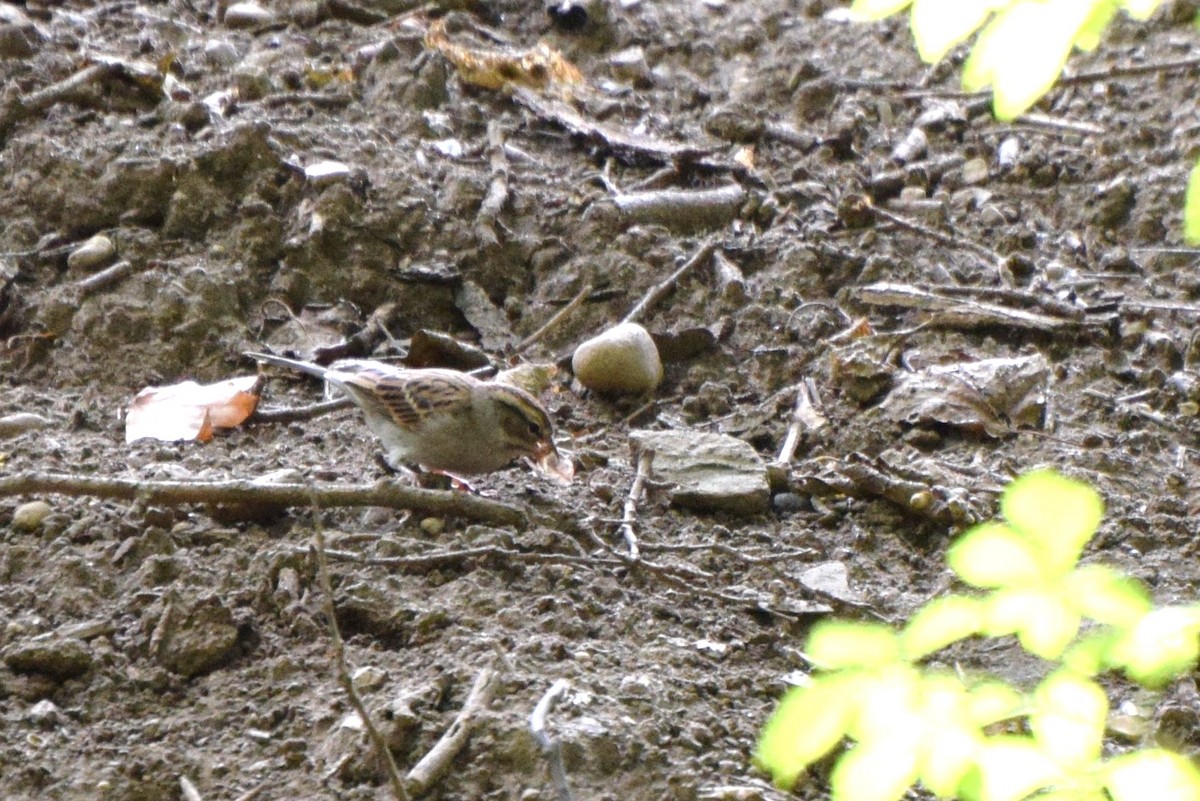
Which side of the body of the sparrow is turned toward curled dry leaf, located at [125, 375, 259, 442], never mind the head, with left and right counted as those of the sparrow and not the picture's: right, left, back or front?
back

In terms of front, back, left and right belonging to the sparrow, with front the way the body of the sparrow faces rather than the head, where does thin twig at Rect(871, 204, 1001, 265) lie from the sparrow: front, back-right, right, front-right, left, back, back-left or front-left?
front-left

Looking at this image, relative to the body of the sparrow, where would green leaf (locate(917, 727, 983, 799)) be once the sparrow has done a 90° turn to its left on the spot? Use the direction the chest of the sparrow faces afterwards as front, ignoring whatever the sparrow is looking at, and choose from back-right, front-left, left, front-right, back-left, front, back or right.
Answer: back

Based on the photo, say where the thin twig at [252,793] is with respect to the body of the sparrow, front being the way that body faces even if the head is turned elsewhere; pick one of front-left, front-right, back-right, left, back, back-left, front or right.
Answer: right

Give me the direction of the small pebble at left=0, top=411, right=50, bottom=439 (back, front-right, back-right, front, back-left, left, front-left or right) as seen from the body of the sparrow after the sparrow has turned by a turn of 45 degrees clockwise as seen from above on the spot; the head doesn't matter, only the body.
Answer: back-right

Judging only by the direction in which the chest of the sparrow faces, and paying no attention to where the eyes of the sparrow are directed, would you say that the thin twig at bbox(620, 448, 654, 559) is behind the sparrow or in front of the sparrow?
in front

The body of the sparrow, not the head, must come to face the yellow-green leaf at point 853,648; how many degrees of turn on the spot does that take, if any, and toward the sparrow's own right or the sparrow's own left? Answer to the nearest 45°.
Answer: approximately 90° to the sparrow's own right

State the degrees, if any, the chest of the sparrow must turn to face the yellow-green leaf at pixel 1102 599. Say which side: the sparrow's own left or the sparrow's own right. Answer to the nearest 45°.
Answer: approximately 90° to the sparrow's own right

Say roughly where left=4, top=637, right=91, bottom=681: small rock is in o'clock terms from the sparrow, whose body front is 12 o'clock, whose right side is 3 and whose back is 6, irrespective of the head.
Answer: The small rock is roughly at 4 o'clock from the sparrow.

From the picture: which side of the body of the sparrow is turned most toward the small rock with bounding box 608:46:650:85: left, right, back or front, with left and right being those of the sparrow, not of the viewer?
left

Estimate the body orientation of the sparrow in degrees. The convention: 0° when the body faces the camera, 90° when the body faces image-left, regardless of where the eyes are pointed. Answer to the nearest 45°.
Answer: approximately 270°

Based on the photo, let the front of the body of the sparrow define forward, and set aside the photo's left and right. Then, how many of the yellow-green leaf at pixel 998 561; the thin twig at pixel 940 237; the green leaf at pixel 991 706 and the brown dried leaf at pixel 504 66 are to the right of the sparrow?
2

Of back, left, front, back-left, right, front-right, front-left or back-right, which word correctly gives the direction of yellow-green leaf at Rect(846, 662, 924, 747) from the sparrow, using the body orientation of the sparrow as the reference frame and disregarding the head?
right

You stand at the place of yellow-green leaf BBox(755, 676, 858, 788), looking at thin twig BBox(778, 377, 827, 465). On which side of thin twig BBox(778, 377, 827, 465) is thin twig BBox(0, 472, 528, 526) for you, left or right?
left

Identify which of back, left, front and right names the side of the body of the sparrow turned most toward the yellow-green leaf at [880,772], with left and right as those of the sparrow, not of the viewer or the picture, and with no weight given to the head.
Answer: right
